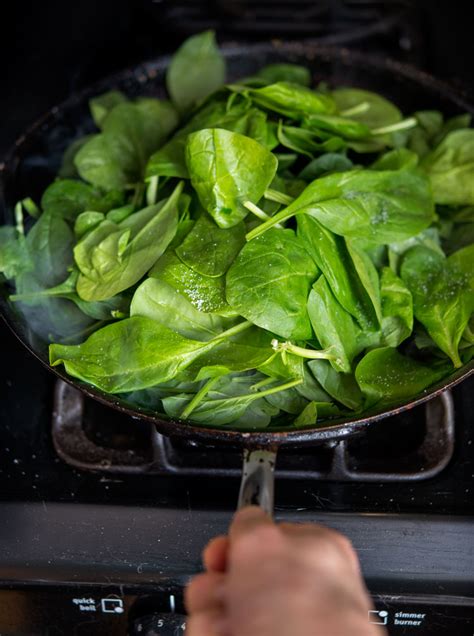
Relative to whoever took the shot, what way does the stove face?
facing the viewer

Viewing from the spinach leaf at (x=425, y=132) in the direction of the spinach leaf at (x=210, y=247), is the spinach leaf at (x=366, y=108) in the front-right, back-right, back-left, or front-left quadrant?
front-right
